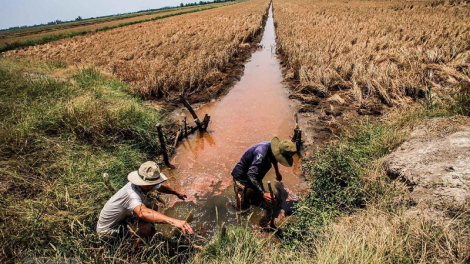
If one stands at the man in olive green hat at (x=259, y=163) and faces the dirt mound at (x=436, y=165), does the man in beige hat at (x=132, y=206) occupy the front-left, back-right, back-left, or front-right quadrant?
back-right

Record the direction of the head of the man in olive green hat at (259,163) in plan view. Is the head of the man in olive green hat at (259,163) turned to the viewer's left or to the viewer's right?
to the viewer's right

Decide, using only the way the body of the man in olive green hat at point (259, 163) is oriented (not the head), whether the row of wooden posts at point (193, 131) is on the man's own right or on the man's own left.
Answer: on the man's own left

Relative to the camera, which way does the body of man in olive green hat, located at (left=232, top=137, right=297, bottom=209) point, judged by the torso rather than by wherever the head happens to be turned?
to the viewer's right

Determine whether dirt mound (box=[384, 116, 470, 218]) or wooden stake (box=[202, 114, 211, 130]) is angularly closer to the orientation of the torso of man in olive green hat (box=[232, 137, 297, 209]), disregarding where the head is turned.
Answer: the dirt mound

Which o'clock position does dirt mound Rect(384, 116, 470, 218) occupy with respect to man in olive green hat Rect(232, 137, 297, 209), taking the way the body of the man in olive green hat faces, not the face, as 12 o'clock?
The dirt mound is roughly at 12 o'clock from the man in olive green hat.

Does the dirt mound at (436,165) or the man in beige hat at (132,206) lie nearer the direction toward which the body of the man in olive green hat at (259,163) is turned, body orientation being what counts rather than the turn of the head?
the dirt mound

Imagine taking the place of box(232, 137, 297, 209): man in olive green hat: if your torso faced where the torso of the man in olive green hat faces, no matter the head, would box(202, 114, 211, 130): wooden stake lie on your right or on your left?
on your left
